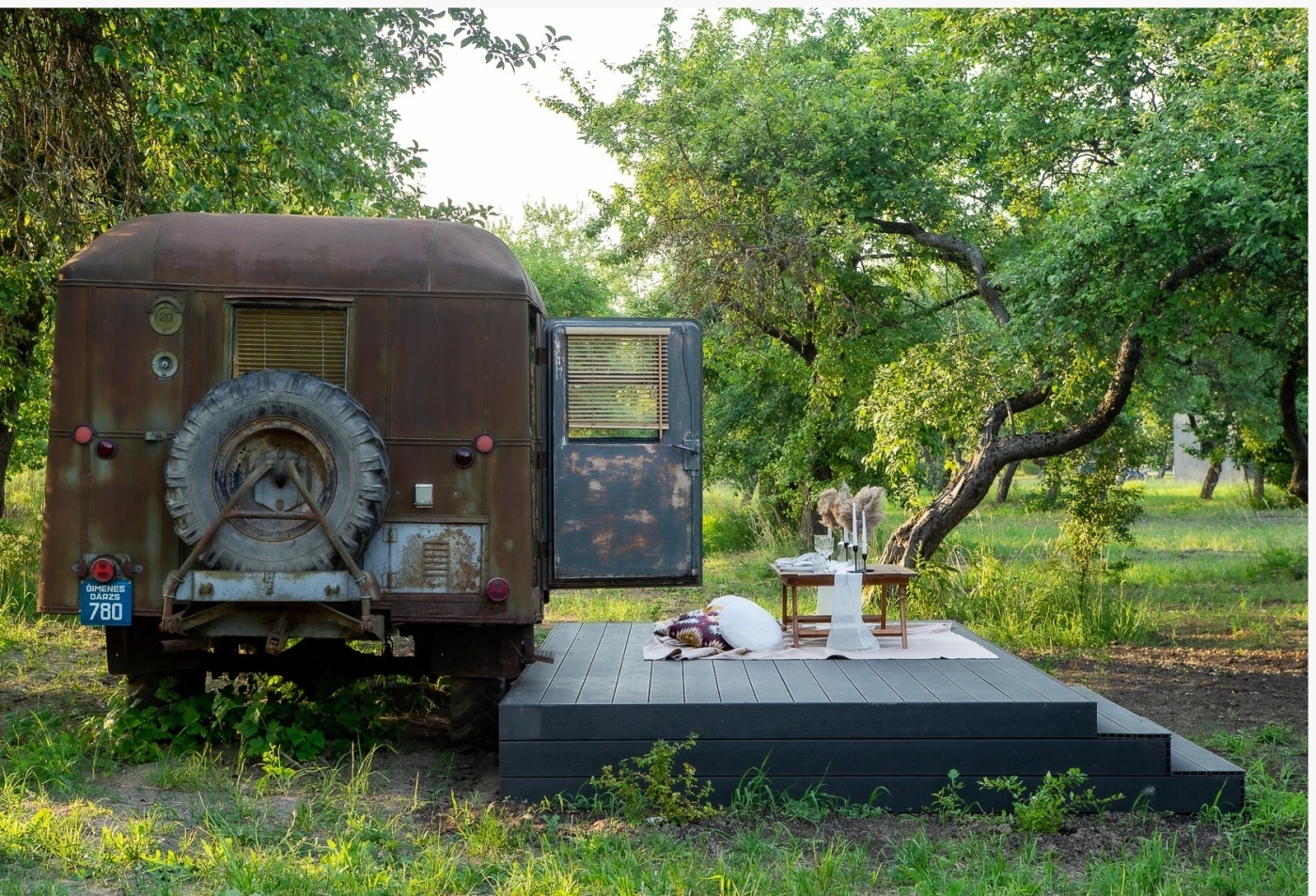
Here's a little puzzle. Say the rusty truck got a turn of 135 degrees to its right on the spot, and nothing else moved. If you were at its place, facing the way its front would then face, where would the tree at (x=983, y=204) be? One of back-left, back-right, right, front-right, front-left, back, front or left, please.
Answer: left

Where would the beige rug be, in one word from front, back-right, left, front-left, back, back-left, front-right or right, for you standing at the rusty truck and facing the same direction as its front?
right

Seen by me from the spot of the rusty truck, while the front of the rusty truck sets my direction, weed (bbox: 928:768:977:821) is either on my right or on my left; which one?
on my right

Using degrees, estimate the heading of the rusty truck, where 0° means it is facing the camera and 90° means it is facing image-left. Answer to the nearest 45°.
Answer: approximately 180°

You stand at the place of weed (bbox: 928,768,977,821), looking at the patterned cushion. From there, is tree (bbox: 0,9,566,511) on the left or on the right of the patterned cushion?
left

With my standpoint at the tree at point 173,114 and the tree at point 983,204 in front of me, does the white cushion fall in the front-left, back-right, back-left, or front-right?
front-right

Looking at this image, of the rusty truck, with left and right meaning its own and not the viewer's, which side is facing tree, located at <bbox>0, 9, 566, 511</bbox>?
front

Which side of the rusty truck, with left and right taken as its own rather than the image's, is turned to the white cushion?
right
